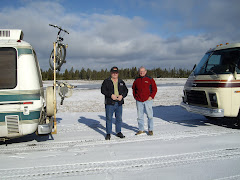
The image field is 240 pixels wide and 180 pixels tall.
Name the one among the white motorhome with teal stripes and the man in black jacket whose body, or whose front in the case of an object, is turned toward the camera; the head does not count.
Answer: the man in black jacket

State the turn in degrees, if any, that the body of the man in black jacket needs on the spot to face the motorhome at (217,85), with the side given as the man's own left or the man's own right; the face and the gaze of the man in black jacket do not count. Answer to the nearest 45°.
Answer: approximately 90° to the man's own left

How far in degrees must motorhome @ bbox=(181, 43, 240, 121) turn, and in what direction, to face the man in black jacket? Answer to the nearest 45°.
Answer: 0° — it already faces them

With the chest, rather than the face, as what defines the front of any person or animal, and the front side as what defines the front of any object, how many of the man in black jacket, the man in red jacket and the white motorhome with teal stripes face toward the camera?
2

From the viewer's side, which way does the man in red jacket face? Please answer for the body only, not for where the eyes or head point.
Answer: toward the camera

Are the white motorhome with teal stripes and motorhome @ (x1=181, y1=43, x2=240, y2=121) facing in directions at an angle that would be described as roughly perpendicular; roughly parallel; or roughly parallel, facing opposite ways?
roughly parallel

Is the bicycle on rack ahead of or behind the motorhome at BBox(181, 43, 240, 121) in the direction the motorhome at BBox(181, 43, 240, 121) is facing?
ahead

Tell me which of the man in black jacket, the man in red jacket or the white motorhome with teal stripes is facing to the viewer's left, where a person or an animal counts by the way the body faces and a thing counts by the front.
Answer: the white motorhome with teal stripes

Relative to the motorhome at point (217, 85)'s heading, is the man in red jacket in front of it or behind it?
in front

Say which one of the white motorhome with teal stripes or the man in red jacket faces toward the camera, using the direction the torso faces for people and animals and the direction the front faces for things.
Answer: the man in red jacket

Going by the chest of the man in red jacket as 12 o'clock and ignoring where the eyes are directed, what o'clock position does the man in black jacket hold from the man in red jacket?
The man in black jacket is roughly at 2 o'clock from the man in red jacket.

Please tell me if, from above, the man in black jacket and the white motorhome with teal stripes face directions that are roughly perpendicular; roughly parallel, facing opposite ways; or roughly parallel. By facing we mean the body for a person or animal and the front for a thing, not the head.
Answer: roughly perpendicular

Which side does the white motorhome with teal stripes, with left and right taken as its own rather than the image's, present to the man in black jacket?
back

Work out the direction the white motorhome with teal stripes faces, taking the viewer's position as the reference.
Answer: facing to the left of the viewer
